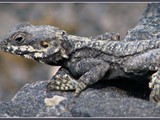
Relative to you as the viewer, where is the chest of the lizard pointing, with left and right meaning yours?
facing to the left of the viewer
